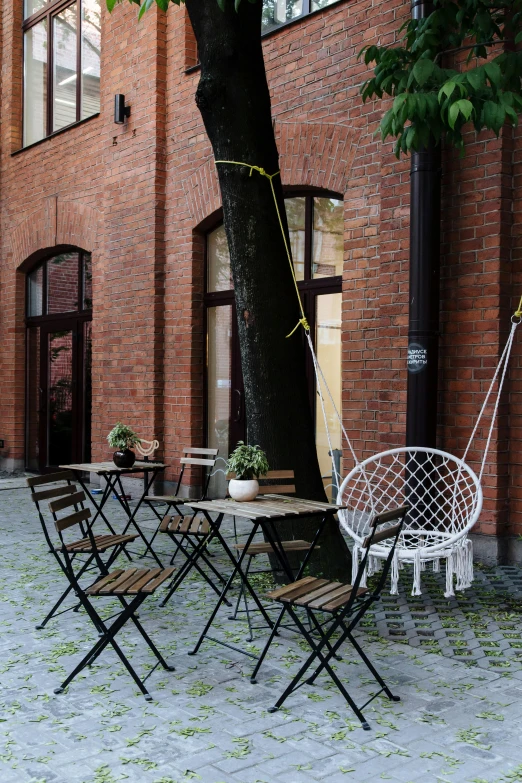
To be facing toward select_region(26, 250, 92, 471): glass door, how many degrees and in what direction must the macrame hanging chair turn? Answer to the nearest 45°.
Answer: approximately 135° to its right

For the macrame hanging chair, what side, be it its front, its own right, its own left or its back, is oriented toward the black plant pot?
right

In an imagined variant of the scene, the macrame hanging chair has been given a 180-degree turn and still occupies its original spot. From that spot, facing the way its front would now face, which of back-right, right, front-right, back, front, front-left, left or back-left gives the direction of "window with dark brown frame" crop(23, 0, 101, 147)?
front-left

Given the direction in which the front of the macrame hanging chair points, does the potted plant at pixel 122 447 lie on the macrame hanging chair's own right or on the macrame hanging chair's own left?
on the macrame hanging chair's own right

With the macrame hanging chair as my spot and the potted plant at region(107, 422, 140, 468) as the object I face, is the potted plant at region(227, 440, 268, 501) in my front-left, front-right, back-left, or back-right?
front-left

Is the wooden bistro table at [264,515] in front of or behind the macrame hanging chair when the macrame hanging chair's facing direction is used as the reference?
in front

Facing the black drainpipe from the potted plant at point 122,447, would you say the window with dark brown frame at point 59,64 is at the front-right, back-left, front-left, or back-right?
back-left

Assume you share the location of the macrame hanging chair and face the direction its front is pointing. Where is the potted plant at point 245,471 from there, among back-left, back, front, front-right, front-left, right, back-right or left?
front-right

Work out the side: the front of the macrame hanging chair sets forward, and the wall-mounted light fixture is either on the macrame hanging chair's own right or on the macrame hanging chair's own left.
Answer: on the macrame hanging chair's own right

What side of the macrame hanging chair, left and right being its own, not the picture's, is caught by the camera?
front

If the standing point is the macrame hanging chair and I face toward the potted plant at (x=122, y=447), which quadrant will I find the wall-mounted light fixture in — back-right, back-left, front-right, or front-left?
front-right

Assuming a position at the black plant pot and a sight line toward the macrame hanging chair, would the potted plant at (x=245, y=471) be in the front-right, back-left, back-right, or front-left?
front-right
